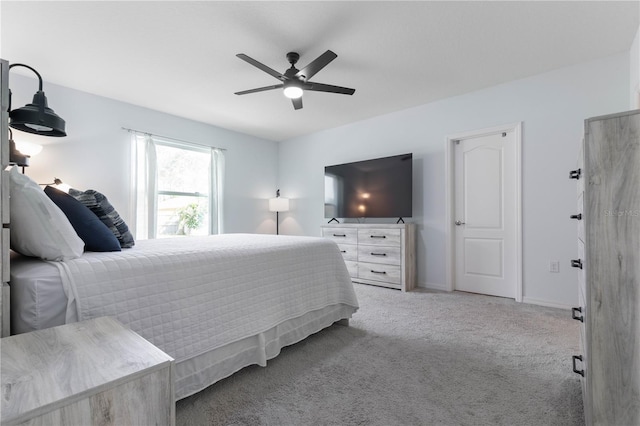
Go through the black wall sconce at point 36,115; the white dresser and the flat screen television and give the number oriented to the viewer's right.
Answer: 1

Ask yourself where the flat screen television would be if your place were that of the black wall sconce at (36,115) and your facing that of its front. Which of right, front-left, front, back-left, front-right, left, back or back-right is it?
front

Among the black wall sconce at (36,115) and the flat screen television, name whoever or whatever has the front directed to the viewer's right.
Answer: the black wall sconce

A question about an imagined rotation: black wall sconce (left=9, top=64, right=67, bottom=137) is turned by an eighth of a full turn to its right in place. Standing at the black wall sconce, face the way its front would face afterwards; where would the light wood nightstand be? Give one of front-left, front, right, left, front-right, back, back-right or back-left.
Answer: front-right

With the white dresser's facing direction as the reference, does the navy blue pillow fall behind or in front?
in front

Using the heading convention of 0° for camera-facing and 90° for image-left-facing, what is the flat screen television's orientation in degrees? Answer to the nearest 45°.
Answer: approximately 45°

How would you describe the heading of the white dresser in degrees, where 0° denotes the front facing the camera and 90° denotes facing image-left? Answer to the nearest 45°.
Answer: approximately 45°

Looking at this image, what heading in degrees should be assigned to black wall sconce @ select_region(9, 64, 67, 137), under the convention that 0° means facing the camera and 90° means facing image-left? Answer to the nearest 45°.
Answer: approximately 270°

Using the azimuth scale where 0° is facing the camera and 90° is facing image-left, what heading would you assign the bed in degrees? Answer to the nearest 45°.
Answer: approximately 225°

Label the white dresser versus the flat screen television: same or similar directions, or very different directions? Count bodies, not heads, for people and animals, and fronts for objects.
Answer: same or similar directions

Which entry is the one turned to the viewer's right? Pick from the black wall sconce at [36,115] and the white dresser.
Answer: the black wall sconce

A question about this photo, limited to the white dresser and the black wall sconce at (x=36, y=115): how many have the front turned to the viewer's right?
1

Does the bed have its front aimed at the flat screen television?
yes
